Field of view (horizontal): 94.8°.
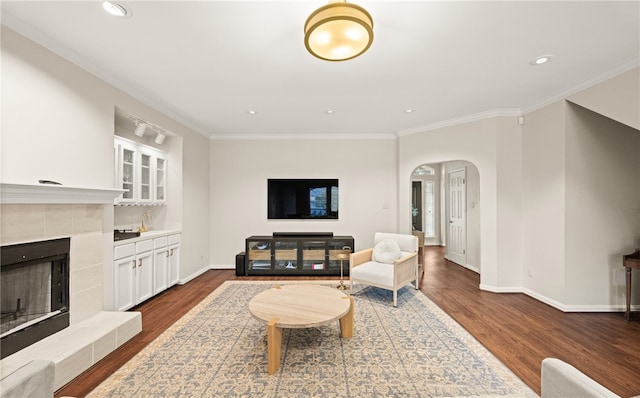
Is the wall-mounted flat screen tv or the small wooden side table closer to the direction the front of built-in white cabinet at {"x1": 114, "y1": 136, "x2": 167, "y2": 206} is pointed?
the small wooden side table

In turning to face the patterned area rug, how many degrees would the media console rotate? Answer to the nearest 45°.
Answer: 0° — it already faces it

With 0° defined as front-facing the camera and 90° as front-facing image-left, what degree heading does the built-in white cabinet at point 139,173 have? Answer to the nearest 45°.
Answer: approximately 315°

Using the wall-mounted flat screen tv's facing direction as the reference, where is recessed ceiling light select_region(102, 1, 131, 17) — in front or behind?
in front

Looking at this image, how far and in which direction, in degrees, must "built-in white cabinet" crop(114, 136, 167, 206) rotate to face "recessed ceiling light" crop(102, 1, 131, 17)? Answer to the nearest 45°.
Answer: approximately 45° to its right

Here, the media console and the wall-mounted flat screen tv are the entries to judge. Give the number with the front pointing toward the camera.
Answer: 2

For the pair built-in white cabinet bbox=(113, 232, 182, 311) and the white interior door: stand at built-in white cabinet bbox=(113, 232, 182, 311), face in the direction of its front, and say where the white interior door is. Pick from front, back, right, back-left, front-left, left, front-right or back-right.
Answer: front-left

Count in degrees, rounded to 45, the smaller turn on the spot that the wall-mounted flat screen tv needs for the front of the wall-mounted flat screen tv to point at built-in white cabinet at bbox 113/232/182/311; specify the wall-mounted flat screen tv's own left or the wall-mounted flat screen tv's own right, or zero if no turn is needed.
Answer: approximately 45° to the wall-mounted flat screen tv's own right

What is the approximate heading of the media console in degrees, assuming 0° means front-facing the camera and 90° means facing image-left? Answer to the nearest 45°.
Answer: approximately 0°

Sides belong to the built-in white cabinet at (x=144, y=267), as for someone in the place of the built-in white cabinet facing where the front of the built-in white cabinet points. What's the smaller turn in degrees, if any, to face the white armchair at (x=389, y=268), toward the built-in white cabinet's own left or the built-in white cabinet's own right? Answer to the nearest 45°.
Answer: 0° — it already faces it

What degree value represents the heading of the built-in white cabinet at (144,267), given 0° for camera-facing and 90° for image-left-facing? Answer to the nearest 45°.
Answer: approximately 315°

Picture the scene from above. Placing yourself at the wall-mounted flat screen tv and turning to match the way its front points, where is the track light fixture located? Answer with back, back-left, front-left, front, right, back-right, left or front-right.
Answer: front-right

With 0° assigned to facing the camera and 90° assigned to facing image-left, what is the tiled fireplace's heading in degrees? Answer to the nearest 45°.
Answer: approximately 315°
